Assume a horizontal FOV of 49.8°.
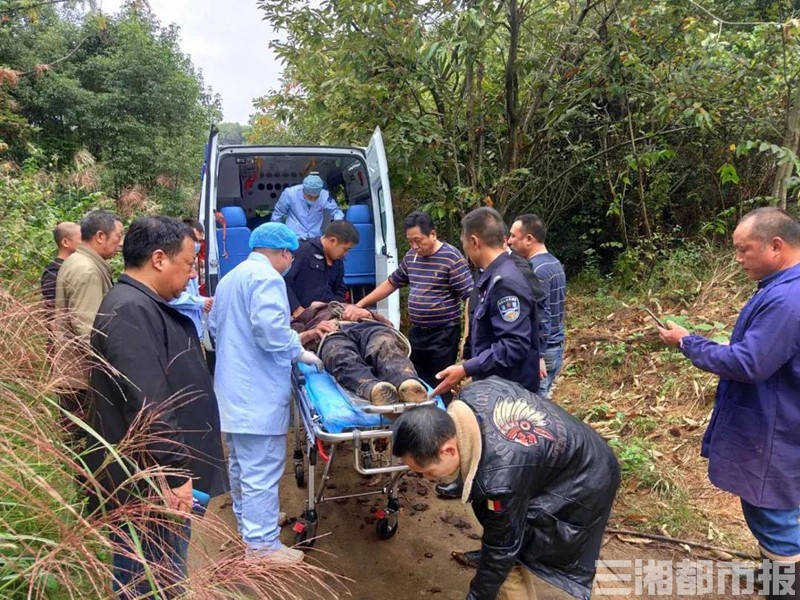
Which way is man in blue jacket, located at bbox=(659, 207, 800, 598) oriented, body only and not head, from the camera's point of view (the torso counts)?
to the viewer's left

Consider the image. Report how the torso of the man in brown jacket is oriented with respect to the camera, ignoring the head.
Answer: to the viewer's right

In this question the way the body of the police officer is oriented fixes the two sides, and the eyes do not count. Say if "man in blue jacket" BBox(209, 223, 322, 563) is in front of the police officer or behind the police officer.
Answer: in front

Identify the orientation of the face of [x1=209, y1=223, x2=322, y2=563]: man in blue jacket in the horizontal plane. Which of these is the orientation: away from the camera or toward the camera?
away from the camera

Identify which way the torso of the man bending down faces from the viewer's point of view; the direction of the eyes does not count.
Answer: to the viewer's left

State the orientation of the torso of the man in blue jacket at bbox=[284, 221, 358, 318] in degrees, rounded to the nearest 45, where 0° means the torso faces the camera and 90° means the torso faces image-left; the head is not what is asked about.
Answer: approximately 315°

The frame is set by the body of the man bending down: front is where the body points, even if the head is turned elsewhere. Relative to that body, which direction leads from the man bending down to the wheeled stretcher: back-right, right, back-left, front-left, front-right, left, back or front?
front-right

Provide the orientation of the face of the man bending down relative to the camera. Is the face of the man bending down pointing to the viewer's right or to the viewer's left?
to the viewer's left

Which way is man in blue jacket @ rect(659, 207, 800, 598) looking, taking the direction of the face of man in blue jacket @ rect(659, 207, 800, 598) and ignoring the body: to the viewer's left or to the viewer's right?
to the viewer's left
